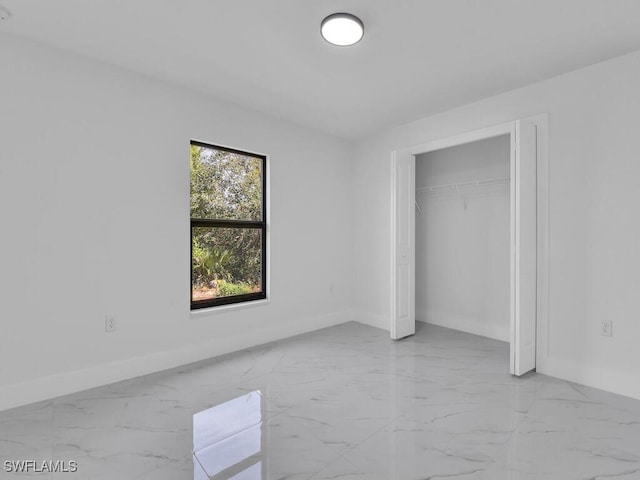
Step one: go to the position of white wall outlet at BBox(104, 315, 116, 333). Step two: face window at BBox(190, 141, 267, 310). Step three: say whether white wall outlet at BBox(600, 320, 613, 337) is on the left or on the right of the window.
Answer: right

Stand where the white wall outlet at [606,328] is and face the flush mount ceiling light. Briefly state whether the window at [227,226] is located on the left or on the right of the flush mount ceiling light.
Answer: right

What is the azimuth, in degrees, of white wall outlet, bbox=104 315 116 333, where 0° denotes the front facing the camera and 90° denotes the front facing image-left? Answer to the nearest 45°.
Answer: approximately 0°

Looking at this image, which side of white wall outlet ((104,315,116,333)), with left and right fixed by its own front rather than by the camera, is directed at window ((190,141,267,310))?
left

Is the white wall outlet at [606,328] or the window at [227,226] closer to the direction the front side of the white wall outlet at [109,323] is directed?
the white wall outlet

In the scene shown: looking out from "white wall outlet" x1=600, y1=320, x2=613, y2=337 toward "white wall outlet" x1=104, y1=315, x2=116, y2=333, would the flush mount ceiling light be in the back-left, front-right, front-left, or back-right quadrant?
front-left

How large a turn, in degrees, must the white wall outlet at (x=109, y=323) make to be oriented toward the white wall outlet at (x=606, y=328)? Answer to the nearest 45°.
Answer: approximately 45° to its left
